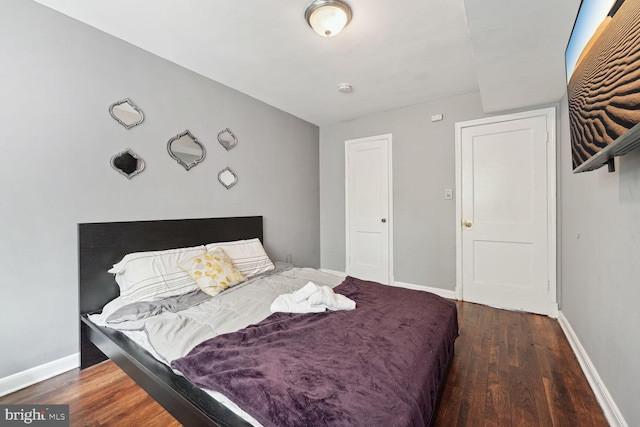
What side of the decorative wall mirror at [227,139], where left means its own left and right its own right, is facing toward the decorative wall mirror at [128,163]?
right

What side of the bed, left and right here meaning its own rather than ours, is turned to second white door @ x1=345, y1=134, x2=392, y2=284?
left

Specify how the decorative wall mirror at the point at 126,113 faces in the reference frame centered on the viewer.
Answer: facing the viewer and to the right of the viewer

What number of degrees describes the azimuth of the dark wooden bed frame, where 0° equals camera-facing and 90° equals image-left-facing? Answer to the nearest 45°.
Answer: approximately 315°

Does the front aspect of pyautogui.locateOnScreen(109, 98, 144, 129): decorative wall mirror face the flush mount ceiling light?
yes

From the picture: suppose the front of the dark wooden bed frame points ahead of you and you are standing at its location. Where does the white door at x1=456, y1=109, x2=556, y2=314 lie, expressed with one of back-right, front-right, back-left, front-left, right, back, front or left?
front-left
